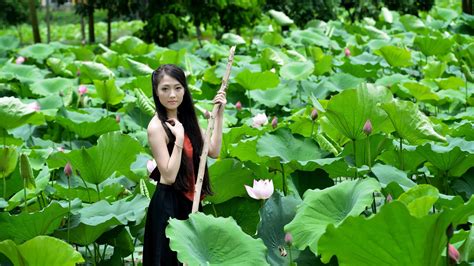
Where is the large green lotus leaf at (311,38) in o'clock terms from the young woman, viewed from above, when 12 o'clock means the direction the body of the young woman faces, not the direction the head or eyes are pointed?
The large green lotus leaf is roughly at 8 o'clock from the young woman.

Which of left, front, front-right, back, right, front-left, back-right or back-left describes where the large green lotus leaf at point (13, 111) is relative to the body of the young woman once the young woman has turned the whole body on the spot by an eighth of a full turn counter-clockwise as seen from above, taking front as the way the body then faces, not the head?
back-left

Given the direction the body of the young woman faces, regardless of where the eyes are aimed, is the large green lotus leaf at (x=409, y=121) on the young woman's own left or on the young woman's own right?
on the young woman's own left

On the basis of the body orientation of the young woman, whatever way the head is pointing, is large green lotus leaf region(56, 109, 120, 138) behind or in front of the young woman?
behind

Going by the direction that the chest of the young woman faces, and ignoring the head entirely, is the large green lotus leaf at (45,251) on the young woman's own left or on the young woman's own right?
on the young woman's own right

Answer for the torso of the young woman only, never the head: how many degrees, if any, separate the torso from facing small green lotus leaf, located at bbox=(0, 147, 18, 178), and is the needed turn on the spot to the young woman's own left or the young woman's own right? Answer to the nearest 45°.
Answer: approximately 180°

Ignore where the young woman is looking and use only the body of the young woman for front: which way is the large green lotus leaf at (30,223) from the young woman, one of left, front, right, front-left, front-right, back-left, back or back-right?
back-right

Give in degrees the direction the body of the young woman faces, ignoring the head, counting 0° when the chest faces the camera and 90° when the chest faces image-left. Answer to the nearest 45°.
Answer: approximately 315°

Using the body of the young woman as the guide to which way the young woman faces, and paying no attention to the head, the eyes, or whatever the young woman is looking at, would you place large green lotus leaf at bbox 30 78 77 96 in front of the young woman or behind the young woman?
behind
